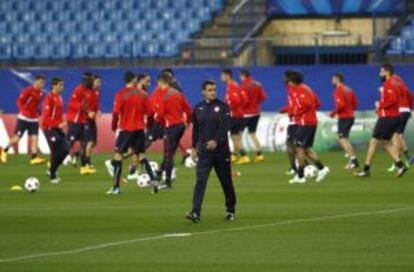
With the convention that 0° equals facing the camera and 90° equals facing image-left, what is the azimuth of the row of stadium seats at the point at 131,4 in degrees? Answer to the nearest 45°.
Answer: approximately 0°

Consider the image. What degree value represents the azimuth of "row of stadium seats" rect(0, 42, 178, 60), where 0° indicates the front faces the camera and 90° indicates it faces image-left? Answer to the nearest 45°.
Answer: approximately 0°

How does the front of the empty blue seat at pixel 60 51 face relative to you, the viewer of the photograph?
facing the viewer

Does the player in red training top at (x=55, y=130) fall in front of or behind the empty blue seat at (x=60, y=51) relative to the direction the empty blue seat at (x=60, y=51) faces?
in front

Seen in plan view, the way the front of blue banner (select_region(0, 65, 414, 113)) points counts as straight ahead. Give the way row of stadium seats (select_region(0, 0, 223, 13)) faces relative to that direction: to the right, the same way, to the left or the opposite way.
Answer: the same way

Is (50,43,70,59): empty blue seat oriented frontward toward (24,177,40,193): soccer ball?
yes

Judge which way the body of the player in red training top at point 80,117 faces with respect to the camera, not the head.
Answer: to the viewer's right

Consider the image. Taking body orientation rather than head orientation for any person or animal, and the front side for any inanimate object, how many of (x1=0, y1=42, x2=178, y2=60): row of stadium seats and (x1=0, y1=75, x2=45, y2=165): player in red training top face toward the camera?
1

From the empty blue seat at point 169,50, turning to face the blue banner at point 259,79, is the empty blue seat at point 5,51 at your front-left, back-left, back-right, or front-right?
back-right

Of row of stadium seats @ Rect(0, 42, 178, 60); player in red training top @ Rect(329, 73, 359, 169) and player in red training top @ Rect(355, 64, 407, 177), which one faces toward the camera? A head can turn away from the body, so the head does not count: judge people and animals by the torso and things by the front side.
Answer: the row of stadium seats

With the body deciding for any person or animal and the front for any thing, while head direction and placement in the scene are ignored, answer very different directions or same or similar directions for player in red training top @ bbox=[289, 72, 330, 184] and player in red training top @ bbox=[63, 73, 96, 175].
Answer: very different directions
